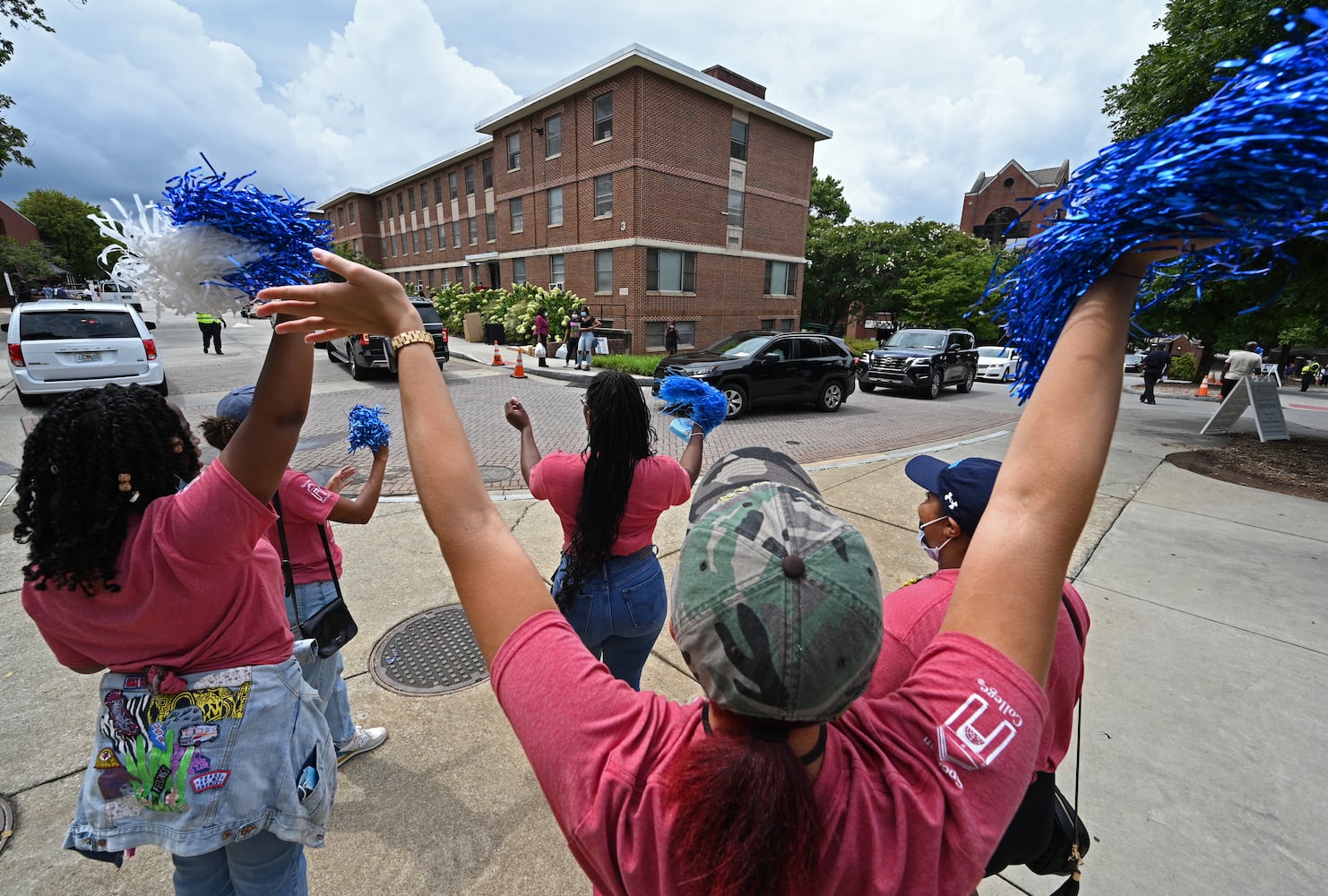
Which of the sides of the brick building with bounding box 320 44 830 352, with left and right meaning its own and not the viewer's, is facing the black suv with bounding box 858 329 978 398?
left

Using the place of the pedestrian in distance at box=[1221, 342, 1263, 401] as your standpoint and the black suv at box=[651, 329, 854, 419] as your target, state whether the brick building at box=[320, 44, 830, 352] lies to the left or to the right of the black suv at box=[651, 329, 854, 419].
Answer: right

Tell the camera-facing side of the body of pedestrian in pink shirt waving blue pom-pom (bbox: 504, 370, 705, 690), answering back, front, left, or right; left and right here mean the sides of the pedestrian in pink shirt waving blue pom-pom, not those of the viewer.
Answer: back

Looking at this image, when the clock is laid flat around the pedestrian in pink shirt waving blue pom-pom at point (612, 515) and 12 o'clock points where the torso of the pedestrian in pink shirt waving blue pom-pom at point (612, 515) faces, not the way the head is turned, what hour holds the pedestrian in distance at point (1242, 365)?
the pedestrian in distance at point (1242, 365) is roughly at 2 o'clock from the pedestrian in pink shirt waving blue pom-pom at point (612, 515).

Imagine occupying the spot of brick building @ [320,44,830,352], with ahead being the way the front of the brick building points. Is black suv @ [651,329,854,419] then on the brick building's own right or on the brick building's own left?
on the brick building's own left

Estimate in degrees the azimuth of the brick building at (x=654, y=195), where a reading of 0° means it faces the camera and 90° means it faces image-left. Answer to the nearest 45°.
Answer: approximately 45°

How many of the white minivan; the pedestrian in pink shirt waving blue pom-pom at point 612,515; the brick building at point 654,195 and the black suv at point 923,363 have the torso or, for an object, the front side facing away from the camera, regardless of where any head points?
2

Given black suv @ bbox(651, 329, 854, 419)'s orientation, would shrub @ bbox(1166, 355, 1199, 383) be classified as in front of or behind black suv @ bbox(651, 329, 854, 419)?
behind

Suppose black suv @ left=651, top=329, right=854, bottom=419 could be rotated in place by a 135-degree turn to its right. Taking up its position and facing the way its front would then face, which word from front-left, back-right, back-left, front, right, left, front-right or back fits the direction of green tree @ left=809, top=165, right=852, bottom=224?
front

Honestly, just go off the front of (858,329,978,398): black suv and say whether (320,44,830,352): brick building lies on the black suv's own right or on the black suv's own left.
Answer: on the black suv's own right

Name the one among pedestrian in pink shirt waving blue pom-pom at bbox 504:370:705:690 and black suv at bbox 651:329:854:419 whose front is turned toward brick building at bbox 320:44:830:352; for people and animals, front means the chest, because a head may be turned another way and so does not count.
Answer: the pedestrian in pink shirt waving blue pom-pom

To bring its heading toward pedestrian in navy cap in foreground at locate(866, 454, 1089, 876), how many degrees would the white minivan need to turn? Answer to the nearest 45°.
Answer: approximately 180°

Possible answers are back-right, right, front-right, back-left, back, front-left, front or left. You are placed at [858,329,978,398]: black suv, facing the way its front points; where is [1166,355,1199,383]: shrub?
back

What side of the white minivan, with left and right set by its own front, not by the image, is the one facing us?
back
